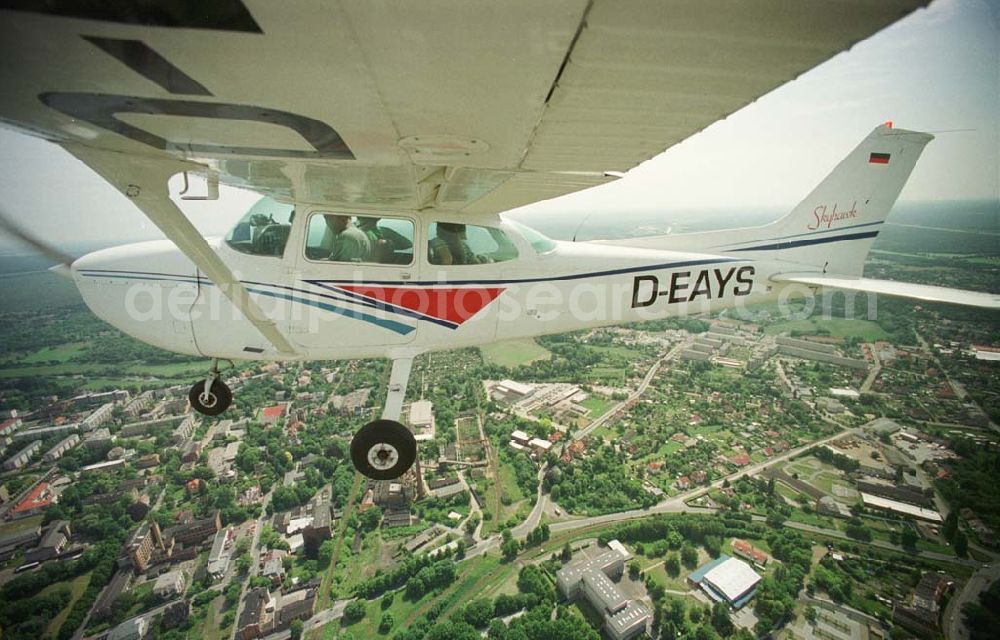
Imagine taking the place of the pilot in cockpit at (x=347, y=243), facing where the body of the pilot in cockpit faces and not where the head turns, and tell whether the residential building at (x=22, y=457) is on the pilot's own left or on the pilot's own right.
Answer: on the pilot's own right

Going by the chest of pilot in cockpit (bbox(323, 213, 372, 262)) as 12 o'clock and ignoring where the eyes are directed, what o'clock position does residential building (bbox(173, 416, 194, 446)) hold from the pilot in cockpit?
The residential building is roughly at 2 o'clock from the pilot in cockpit.

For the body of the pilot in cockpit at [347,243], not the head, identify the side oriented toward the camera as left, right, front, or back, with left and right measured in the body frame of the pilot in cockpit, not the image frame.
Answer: left

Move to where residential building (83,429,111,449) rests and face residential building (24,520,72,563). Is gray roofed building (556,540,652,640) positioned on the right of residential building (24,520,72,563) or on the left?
left

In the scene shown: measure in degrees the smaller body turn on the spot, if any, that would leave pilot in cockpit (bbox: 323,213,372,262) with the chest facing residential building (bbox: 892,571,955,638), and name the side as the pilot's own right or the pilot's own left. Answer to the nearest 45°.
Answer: approximately 180°

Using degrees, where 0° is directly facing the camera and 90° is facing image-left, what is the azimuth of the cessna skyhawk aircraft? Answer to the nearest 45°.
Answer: approximately 90°

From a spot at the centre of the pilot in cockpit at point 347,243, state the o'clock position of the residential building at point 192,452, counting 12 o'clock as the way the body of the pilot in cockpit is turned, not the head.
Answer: The residential building is roughly at 2 o'clock from the pilot in cockpit.

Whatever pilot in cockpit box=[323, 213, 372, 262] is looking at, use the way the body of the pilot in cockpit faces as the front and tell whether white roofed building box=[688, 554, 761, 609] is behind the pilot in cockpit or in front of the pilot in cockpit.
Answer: behind
